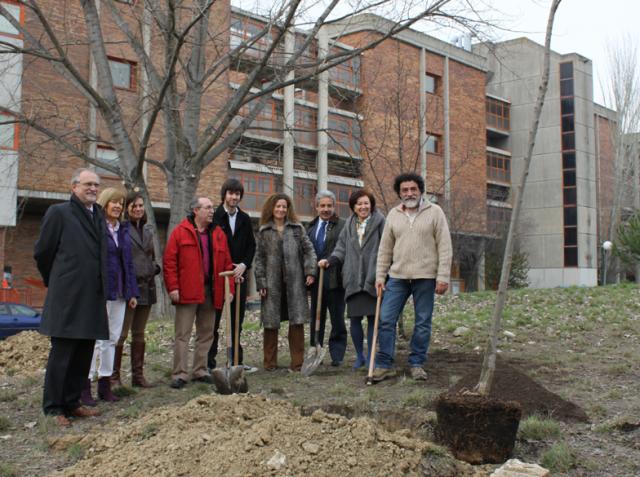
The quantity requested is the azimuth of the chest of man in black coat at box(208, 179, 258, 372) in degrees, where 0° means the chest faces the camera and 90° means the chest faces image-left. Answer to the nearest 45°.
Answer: approximately 0°

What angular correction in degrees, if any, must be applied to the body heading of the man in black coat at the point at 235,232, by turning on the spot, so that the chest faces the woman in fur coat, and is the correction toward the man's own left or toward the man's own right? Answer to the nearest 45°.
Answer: approximately 90° to the man's own left

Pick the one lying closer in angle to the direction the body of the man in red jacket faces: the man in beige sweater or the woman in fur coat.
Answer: the man in beige sweater

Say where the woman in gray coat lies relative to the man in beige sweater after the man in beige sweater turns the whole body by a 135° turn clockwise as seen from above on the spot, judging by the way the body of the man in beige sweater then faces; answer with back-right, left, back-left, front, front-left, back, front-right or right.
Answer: front

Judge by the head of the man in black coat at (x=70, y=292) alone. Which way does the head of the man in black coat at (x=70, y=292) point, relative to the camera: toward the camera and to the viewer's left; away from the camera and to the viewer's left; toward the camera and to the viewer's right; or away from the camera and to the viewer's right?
toward the camera and to the viewer's right

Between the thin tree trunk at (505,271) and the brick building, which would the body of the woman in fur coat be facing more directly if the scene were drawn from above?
the thin tree trunk
